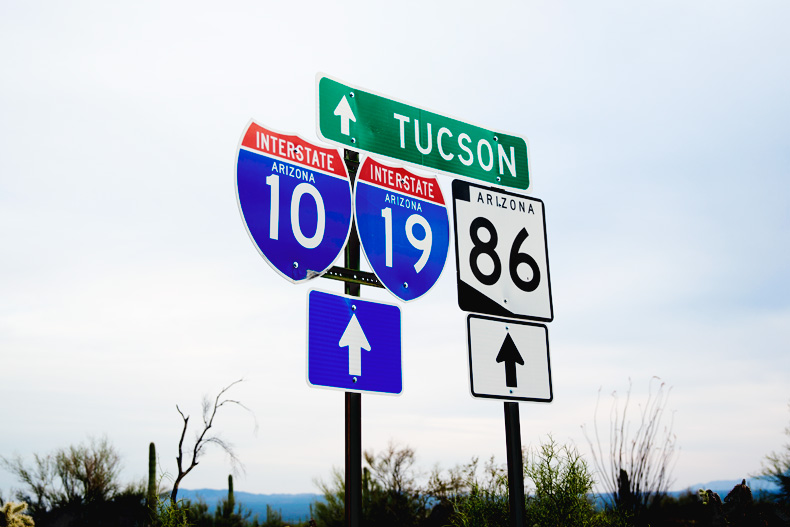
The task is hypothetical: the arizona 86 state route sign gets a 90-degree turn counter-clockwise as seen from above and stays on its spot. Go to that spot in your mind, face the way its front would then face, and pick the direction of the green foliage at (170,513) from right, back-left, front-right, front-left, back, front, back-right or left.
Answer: left

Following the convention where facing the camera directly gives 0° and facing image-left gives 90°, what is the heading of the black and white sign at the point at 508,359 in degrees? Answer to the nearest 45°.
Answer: approximately 315°

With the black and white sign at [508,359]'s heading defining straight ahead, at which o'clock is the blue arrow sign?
The blue arrow sign is roughly at 4 o'clock from the black and white sign.

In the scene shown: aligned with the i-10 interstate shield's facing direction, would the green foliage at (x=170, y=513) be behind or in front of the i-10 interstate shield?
behind

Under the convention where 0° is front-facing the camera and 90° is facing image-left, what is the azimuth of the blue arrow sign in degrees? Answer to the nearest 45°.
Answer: approximately 315°
